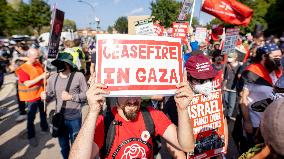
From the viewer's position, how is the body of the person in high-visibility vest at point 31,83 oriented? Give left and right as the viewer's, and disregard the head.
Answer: facing the viewer and to the right of the viewer

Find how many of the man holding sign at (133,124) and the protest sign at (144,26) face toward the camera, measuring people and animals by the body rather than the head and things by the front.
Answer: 2

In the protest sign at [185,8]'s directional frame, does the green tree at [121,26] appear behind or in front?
behind

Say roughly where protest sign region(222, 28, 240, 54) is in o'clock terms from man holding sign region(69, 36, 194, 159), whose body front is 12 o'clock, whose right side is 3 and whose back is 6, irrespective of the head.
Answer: The protest sign is roughly at 7 o'clock from the man holding sign.

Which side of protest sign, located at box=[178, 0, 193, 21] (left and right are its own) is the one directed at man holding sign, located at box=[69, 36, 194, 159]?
front

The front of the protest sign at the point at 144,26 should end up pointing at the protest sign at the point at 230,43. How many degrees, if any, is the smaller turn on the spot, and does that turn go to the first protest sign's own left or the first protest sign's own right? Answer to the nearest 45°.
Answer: approximately 135° to the first protest sign's own left

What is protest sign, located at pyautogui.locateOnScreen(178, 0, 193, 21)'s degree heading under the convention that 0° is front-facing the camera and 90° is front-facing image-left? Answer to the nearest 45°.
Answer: approximately 0°

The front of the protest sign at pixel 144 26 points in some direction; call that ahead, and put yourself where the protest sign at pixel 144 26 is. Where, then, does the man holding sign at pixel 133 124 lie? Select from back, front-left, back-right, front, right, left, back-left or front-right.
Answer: front

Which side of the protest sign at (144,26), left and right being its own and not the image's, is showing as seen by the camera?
front
